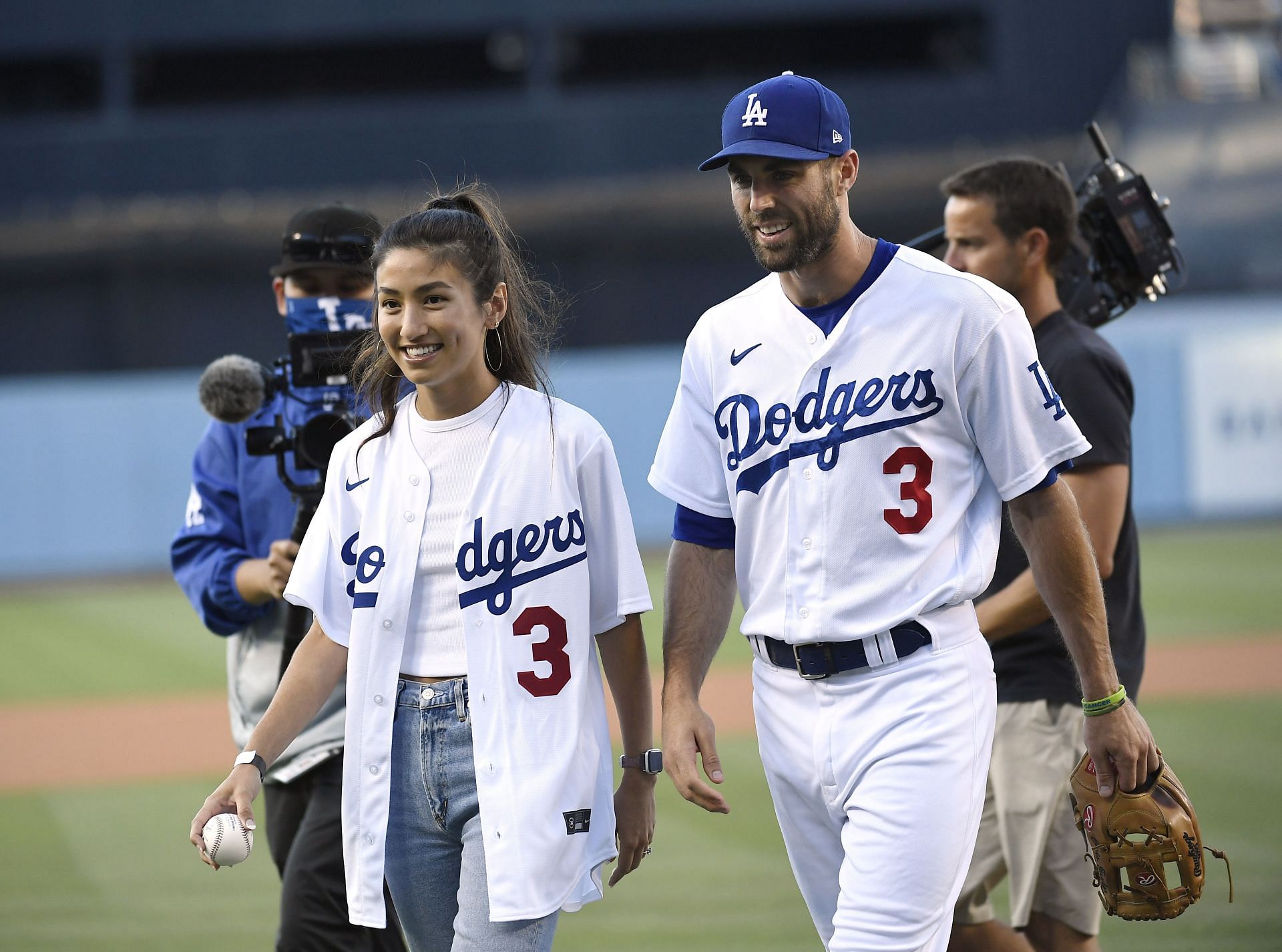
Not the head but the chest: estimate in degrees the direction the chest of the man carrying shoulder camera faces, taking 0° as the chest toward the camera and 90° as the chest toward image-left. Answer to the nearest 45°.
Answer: approximately 90°

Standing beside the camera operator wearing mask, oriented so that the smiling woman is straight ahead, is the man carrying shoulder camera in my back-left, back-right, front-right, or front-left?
front-left

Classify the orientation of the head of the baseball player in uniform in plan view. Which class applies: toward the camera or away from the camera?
toward the camera

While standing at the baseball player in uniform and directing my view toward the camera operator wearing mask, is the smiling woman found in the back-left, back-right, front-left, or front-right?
front-left

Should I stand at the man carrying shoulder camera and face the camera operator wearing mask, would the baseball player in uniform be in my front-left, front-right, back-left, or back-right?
front-left

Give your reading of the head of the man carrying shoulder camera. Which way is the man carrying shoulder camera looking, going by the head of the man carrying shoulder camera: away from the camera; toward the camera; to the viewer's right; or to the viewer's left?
to the viewer's left

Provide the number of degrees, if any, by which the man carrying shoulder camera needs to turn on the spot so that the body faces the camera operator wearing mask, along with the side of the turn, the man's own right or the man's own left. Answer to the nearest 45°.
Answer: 0° — they already face them
